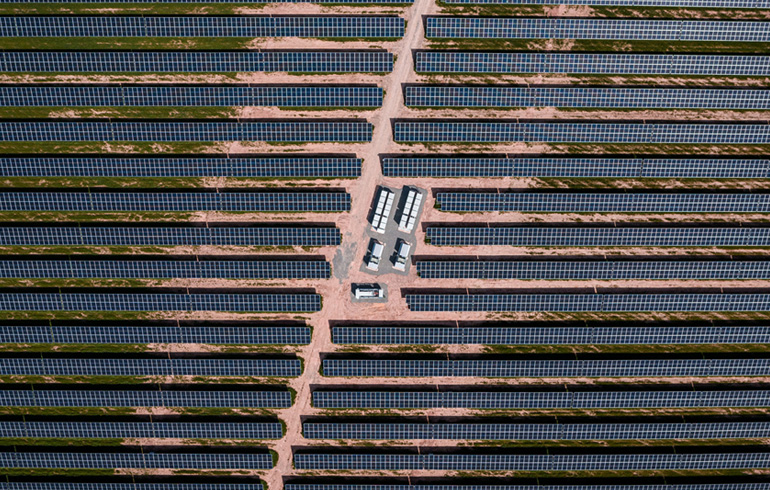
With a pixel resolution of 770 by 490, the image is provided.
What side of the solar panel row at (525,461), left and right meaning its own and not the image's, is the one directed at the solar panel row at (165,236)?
right

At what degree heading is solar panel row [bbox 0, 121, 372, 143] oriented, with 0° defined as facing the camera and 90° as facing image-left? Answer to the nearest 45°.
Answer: approximately 0°
